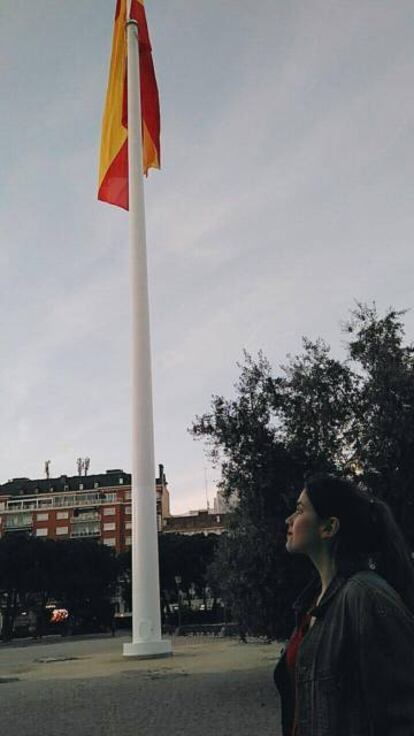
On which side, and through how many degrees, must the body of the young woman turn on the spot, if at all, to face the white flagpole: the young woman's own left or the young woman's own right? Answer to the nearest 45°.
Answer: approximately 90° to the young woman's own right

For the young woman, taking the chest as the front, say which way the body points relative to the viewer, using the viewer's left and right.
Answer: facing to the left of the viewer

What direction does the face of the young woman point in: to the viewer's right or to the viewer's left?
to the viewer's left

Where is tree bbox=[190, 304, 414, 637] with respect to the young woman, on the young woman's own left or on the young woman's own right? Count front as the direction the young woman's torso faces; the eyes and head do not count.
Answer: on the young woman's own right
